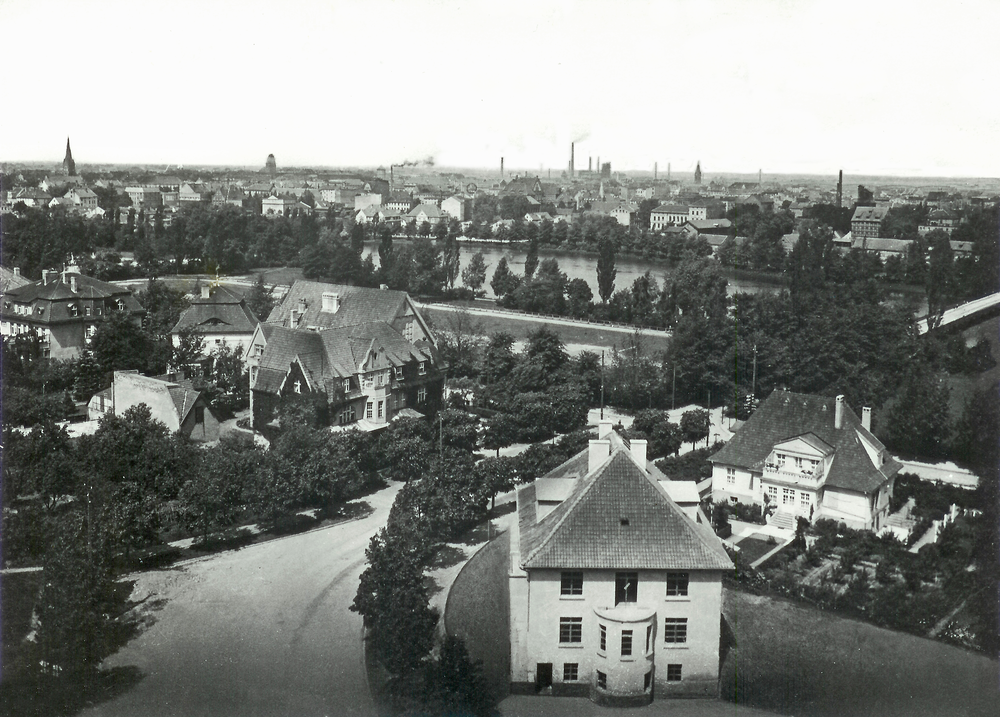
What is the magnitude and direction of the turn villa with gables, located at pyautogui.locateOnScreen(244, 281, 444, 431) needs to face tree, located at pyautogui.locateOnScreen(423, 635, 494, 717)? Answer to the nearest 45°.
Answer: approximately 45° to its right

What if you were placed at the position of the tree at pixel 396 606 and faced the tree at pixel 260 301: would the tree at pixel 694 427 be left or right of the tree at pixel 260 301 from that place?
right

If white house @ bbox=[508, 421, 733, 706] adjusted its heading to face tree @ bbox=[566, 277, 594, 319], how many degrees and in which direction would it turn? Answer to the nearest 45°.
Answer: approximately 180°

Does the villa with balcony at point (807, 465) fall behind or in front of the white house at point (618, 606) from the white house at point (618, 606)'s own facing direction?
behind

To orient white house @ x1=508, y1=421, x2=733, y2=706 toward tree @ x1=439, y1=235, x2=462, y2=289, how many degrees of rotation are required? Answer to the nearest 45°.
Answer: approximately 180°

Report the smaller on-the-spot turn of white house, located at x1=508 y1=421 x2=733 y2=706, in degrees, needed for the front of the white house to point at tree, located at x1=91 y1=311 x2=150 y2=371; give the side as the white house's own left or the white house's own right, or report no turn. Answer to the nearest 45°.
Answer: approximately 135° to the white house's own right

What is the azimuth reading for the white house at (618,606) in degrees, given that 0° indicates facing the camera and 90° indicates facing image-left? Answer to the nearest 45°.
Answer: approximately 0°

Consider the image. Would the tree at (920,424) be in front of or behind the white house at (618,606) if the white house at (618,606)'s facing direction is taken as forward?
behind

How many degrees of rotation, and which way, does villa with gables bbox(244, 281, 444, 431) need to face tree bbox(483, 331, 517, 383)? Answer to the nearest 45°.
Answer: approximately 90° to its left

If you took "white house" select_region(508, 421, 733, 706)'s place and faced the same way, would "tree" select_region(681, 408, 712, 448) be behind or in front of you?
behind
